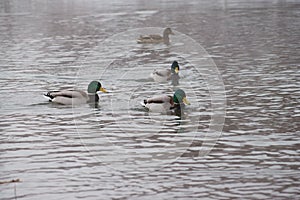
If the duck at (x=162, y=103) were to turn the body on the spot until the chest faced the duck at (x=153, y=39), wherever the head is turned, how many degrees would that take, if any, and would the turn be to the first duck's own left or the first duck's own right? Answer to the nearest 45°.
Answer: approximately 90° to the first duck's own left

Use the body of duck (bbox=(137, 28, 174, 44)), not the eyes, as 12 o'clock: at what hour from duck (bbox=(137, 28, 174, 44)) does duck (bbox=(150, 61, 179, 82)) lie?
duck (bbox=(150, 61, 179, 82)) is roughly at 3 o'clock from duck (bbox=(137, 28, 174, 44)).

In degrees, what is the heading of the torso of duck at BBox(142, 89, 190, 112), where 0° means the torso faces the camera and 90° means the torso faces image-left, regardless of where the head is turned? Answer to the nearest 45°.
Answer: approximately 270°

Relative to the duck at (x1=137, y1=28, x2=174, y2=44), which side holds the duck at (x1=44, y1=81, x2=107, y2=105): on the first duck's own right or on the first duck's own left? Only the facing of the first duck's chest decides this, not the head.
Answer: on the first duck's own right

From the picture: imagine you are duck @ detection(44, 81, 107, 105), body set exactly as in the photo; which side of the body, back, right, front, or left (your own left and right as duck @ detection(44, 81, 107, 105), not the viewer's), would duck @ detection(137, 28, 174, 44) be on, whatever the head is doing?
left

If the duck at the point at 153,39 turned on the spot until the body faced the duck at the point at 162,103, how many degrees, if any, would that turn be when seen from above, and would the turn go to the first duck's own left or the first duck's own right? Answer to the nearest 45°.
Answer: approximately 90° to the first duck's own right

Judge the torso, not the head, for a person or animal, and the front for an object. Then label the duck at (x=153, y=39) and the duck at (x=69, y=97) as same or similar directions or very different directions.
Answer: same or similar directions

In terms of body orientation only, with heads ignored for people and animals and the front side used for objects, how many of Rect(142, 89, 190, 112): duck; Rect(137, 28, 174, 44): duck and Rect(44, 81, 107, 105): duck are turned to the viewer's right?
3

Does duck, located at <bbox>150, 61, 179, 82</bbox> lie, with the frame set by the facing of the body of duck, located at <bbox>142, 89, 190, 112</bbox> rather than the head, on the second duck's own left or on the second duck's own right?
on the second duck's own left

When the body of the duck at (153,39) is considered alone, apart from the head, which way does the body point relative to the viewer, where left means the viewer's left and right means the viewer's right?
facing to the right of the viewer

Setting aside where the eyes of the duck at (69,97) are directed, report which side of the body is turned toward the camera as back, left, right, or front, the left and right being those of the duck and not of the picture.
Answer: right
